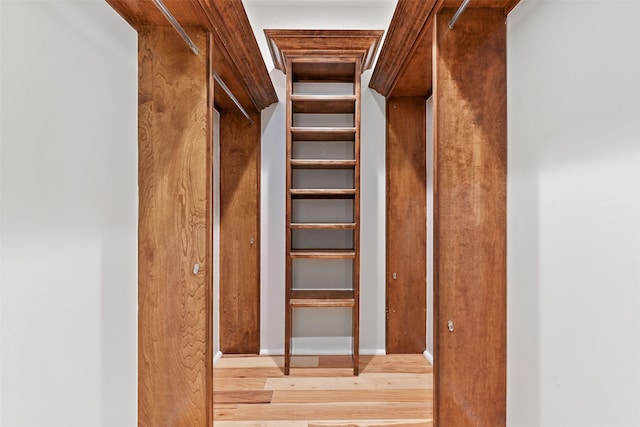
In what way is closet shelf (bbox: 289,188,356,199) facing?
toward the camera

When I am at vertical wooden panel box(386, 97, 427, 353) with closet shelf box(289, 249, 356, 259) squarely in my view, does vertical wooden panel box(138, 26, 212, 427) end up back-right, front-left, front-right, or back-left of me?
front-left

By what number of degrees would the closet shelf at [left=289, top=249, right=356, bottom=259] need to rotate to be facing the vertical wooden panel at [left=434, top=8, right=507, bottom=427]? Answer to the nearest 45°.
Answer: approximately 45° to its left

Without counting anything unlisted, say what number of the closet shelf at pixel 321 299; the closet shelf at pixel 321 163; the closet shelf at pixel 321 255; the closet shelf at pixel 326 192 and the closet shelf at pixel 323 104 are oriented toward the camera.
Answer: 5

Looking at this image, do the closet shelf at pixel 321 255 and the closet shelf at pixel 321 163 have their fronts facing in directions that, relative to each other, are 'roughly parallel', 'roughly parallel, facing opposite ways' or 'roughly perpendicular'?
roughly parallel

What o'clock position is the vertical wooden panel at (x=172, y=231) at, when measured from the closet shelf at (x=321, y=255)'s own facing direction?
The vertical wooden panel is roughly at 1 o'clock from the closet shelf.

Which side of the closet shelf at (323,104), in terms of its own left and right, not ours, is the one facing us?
front

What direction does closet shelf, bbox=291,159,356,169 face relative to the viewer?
toward the camera

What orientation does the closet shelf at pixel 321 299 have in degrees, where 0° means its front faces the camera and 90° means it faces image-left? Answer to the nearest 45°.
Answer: approximately 0°

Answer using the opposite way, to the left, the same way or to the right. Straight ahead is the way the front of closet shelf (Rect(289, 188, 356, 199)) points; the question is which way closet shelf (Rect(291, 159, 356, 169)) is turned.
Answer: the same way

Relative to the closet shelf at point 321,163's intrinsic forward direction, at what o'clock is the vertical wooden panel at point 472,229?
The vertical wooden panel is roughly at 11 o'clock from the closet shelf.
